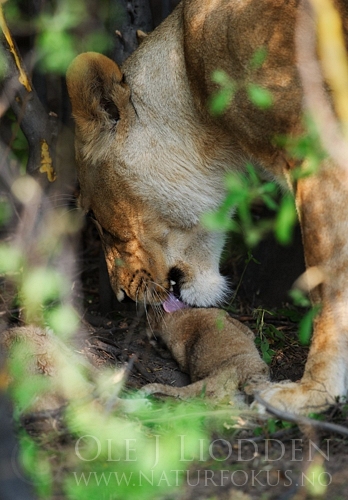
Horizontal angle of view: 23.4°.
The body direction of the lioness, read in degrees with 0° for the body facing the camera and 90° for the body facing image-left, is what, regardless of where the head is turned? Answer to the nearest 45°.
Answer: approximately 90°

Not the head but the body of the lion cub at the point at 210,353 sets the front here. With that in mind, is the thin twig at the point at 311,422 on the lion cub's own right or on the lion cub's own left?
on the lion cub's own left

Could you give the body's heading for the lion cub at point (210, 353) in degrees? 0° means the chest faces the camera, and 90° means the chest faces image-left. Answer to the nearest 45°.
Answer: approximately 90°

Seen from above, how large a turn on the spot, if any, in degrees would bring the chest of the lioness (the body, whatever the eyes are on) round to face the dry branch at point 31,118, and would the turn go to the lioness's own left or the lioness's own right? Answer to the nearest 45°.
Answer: approximately 45° to the lioness's own right
